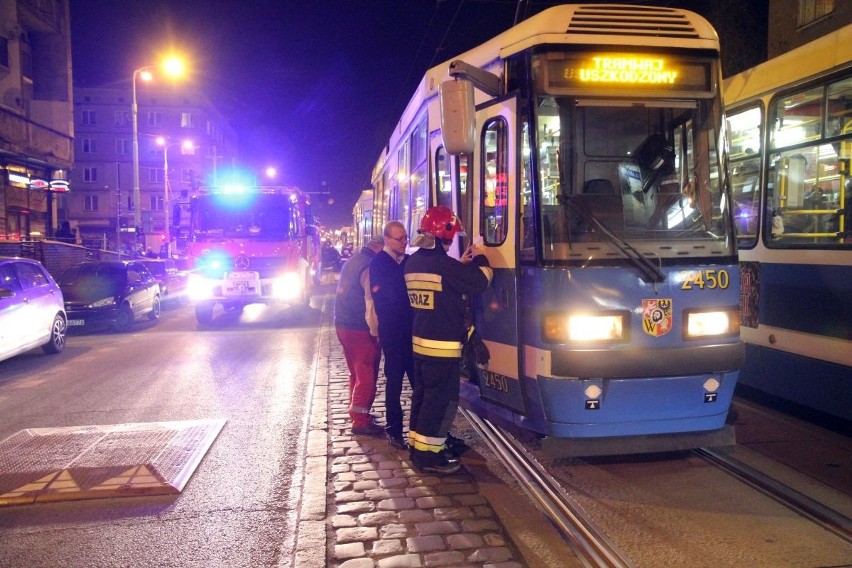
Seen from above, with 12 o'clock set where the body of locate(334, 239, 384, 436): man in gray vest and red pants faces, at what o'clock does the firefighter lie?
The firefighter is roughly at 2 o'clock from the man in gray vest and red pants.

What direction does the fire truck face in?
toward the camera

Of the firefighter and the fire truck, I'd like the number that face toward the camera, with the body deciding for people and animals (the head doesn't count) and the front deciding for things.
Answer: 1

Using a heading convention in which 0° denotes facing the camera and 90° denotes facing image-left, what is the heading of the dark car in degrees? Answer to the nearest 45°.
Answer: approximately 45°

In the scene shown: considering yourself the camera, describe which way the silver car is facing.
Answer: facing the viewer and to the left of the viewer

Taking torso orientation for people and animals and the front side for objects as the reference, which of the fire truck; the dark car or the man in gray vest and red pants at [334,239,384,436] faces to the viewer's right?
the man in gray vest and red pants

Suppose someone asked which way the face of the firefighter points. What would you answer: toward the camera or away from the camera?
away from the camera

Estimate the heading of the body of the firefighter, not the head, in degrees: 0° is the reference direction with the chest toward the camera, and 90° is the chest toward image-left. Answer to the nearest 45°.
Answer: approximately 225°

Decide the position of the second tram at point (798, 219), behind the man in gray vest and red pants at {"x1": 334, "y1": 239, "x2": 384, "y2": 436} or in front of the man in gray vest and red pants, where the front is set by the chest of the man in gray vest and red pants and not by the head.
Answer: in front

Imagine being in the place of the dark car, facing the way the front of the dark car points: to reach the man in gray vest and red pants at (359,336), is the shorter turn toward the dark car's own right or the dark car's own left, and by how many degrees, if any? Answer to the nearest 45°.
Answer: approximately 45° to the dark car's own left

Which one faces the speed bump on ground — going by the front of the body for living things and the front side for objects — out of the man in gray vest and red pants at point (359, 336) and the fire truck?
the fire truck

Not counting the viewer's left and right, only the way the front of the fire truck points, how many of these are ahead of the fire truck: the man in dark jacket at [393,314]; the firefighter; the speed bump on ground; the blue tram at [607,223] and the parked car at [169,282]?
4

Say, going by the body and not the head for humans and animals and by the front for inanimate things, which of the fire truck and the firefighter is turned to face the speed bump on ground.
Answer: the fire truck

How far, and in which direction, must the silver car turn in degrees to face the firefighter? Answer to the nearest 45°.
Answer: approximately 45° to its left

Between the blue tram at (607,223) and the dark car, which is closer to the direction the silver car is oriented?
the blue tram

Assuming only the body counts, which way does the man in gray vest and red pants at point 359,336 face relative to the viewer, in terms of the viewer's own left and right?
facing to the right of the viewer

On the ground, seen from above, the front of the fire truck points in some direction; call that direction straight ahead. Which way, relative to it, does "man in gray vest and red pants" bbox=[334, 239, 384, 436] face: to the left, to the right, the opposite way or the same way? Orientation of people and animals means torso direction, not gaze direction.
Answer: to the left

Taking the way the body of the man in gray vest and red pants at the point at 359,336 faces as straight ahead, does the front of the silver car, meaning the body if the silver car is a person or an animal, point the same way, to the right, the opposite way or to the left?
to the right

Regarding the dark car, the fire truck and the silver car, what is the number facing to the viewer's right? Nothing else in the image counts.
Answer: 0

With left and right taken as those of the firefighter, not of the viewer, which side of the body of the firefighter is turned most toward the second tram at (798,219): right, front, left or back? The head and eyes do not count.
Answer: front
